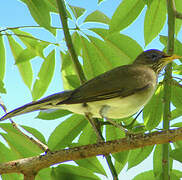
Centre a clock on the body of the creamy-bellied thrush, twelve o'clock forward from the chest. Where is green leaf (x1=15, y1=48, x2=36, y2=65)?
The green leaf is roughly at 7 o'clock from the creamy-bellied thrush.

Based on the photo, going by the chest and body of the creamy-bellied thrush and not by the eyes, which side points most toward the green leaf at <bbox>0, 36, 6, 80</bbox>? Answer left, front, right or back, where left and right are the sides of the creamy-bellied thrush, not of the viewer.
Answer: back

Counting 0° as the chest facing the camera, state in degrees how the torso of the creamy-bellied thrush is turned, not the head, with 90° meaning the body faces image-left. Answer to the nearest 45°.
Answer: approximately 270°

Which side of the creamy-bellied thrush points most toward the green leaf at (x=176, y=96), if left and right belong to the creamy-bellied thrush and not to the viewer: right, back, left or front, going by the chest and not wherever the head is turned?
front

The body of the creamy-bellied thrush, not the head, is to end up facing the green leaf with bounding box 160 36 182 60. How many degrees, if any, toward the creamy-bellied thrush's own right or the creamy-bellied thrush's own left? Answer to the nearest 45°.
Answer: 0° — it already faces it

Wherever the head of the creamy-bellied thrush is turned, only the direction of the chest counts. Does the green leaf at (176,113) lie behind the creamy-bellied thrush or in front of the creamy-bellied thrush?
in front

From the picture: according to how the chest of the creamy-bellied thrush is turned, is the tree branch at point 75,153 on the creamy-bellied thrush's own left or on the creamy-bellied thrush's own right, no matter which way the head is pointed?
on the creamy-bellied thrush's own right
